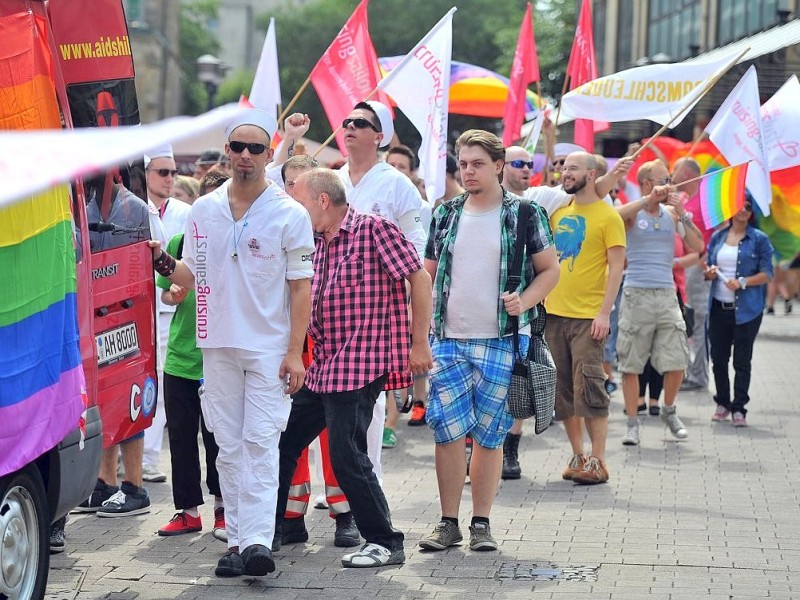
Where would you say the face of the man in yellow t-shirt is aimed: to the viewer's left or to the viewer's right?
to the viewer's left

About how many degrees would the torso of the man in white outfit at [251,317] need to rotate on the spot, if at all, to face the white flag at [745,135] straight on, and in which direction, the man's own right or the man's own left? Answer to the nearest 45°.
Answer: approximately 135° to the man's own left

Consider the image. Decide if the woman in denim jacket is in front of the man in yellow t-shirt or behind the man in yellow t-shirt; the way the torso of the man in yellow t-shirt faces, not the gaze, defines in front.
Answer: behind

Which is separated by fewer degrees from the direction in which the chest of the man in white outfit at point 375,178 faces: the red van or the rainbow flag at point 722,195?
the red van

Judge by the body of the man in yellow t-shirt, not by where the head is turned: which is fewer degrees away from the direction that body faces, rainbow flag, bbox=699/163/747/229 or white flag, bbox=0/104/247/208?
the white flag

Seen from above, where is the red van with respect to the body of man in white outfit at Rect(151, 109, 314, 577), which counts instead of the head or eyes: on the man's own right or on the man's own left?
on the man's own right

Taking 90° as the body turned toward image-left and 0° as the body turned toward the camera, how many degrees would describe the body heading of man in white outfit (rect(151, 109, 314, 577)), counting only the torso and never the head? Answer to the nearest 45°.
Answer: approximately 0°
